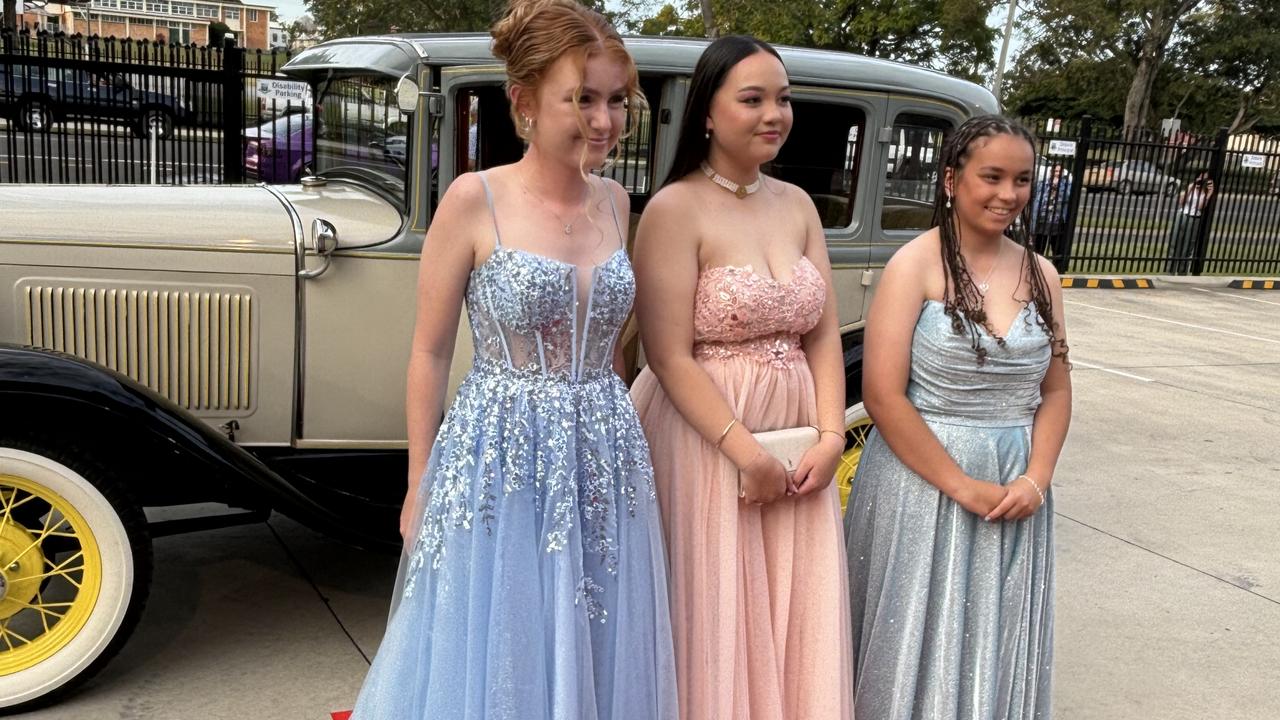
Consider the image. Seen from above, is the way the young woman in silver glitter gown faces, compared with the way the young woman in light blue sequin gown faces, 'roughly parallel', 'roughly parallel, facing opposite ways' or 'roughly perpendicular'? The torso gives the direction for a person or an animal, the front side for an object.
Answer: roughly parallel

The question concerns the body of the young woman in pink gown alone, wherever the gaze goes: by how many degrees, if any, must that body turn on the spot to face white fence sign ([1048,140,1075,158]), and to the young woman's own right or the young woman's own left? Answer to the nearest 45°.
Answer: approximately 135° to the young woman's own left

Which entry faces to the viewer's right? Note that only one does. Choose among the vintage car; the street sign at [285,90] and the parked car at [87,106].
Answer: the parked car

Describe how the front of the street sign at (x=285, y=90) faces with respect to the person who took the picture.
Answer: facing the viewer

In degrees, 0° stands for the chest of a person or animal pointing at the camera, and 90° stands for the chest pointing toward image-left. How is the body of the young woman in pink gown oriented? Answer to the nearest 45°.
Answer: approximately 315°

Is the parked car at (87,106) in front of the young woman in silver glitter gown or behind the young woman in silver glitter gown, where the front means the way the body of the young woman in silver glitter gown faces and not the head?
behind

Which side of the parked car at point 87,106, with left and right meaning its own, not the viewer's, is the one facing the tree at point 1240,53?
front

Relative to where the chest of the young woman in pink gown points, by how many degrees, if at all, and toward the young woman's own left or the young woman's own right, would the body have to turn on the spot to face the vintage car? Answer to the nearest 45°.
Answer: approximately 180°

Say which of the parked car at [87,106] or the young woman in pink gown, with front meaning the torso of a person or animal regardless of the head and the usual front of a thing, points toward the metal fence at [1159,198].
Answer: the parked car

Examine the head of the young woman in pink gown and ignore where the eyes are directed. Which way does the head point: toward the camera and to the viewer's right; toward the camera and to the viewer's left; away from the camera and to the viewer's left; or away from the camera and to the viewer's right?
toward the camera and to the viewer's right

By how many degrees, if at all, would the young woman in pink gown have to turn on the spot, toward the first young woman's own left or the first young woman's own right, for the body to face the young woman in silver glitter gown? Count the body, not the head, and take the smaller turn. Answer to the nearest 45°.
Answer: approximately 45° to the first young woman's own left

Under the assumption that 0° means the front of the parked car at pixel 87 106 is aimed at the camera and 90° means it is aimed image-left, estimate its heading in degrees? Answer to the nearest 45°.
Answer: approximately 270°

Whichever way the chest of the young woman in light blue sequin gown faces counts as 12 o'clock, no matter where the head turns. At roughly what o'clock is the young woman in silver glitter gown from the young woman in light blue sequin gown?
The young woman in silver glitter gown is roughly at 10 o'clock from the young woman in light blue sequin gown.

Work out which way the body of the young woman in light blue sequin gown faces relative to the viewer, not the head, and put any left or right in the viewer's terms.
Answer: facing the viewer and to the right of the viewer

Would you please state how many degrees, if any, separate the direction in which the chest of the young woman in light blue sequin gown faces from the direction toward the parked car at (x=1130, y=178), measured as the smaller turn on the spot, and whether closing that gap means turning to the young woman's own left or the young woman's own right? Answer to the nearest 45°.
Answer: approximately 90° to the young woman's own left

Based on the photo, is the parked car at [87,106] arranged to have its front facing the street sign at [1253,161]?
yes

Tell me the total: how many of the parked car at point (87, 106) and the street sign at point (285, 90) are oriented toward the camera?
1
